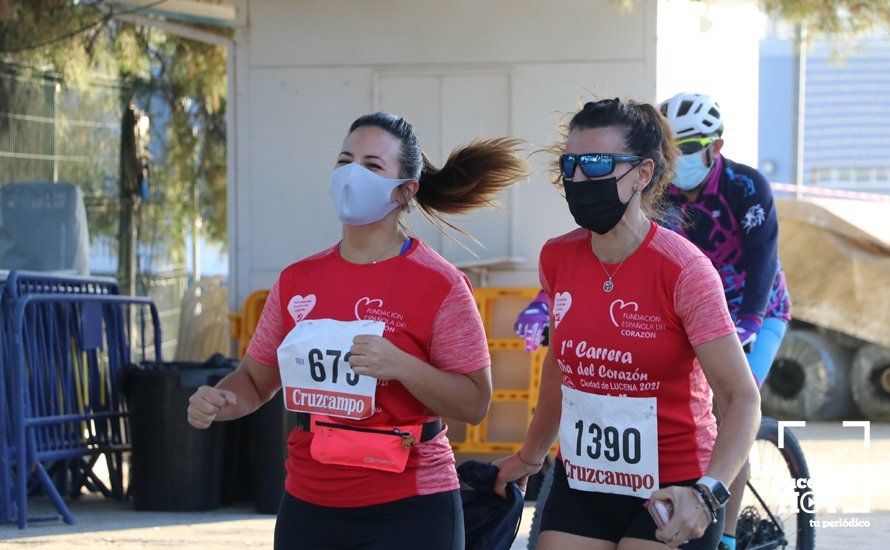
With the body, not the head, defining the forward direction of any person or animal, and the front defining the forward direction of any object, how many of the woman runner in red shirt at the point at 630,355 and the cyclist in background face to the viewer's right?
0

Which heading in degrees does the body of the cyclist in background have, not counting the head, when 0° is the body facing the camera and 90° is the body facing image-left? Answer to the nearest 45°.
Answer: approximately 45°

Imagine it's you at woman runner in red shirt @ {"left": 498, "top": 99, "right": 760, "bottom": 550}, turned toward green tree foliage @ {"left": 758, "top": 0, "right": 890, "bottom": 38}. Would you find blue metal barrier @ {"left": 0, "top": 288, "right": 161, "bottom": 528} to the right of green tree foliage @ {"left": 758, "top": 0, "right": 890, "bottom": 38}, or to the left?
left

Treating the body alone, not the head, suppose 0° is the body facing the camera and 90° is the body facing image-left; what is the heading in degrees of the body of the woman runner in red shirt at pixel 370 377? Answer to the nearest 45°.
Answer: approximately 45°

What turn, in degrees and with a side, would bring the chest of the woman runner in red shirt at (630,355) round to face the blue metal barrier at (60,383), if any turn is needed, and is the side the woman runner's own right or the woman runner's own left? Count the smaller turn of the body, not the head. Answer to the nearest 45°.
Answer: approximately 90° to the woman runner's own right

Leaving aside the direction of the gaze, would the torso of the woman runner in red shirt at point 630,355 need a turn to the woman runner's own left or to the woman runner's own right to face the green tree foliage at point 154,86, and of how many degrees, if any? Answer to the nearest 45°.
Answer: approximately 90° to the woman runner's own right

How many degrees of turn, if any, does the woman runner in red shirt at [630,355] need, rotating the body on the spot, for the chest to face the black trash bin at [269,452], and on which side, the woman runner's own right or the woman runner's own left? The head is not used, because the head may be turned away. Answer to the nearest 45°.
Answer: approximately 90° to the woman runner's own right

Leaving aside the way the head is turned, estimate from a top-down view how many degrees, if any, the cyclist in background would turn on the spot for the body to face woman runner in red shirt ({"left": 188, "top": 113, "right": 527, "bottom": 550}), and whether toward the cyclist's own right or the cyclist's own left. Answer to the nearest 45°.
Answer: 0° — they already face them

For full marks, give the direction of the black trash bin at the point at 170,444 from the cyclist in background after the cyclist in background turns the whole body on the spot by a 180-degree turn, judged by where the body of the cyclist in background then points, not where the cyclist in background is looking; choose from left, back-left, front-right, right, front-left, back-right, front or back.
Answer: left

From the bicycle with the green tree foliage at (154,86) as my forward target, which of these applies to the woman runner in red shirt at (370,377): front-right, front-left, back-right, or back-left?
back-left

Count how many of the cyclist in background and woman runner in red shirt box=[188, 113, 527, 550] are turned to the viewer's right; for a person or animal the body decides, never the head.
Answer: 0

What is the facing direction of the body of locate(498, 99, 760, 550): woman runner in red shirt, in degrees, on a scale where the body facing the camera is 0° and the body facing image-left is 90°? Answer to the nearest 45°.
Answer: approximately 45°

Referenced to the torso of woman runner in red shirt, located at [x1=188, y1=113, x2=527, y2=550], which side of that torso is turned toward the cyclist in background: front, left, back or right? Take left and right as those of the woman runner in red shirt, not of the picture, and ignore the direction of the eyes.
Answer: back
